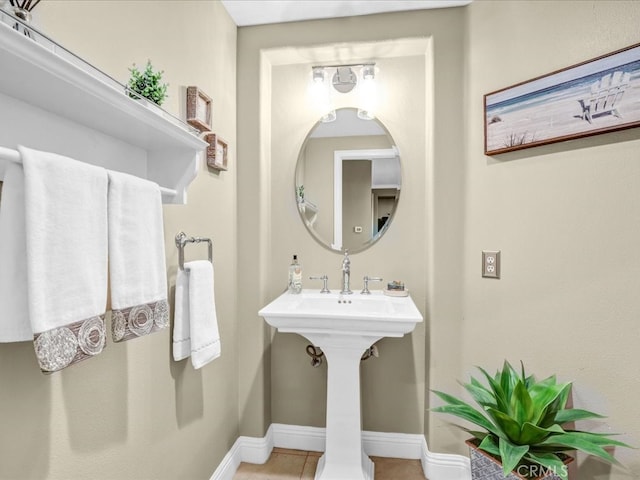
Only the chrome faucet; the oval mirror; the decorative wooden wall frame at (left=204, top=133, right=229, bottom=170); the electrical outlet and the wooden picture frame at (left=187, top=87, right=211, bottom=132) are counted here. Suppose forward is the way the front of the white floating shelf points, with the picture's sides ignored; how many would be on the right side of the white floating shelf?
0

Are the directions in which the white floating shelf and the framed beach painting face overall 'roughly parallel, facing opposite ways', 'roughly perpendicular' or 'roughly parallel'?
roughly parallel, facing opposite ways

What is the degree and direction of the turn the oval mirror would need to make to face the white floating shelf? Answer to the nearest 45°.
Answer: approximately 45° to its right

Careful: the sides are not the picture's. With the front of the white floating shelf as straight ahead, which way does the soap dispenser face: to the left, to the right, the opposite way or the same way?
to the right

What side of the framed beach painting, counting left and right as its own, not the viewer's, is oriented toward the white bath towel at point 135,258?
front

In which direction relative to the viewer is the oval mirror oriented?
toward the camera

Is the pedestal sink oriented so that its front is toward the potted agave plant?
no

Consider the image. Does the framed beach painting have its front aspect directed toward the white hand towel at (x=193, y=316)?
yes

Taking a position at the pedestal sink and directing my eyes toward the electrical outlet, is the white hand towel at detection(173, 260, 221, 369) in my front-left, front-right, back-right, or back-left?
back-right

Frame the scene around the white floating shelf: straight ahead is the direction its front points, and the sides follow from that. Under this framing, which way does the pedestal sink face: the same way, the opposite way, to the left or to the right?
to the right

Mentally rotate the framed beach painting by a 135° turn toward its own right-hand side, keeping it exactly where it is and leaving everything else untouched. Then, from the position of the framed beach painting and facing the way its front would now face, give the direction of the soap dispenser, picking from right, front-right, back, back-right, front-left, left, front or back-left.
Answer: left

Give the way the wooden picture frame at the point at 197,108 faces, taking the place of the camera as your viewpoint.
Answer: facing the viewer and to the right of the viewer

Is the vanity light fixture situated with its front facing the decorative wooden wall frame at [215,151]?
no

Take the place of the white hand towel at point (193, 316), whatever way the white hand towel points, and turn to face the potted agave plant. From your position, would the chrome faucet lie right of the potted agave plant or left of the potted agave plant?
left

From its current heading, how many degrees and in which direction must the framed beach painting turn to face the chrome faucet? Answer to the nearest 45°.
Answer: approximately 45° to its right

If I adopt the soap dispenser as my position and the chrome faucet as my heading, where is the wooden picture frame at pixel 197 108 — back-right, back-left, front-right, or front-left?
back-right

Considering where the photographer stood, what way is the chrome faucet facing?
facing the viewer

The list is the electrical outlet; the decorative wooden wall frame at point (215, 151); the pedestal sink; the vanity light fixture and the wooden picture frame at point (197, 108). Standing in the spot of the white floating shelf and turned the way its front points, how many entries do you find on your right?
0
